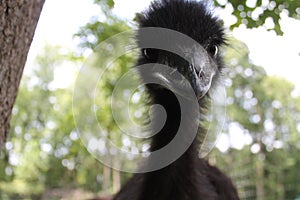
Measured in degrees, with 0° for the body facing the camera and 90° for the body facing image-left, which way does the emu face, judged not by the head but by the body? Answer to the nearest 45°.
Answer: approximately 315°

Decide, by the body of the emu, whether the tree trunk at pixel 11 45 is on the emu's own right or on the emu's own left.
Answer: on the emu's own right
